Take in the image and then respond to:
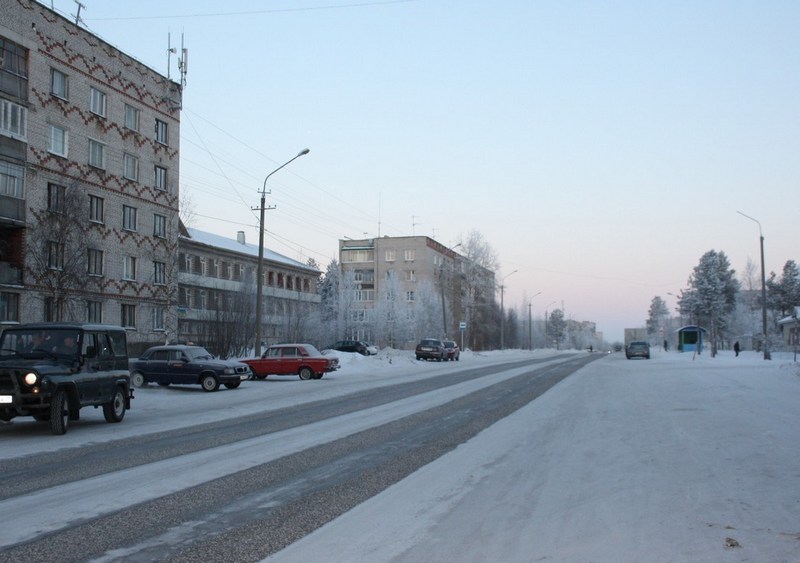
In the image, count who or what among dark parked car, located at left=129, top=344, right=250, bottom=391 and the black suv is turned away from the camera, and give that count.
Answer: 0

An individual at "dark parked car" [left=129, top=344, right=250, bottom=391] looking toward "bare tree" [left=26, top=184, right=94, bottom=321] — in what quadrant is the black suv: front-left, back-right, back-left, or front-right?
back-left

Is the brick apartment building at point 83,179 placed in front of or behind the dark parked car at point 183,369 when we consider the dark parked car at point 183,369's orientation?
behind

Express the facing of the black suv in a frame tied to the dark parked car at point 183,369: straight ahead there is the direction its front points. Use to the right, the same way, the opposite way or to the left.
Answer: to the right

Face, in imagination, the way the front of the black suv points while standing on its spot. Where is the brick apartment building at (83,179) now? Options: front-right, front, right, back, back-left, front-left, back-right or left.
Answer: back-right

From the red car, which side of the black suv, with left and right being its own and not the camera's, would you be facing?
back

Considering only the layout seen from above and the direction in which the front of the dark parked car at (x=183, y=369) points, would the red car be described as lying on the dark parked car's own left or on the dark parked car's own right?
on the dark parked car's own left

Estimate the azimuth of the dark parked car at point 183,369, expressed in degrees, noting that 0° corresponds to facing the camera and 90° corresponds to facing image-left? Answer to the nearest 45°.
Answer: approximately 315°

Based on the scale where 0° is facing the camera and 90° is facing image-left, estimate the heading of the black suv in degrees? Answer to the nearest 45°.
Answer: approximately 45°

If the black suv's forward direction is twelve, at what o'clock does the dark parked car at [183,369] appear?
The dark parked car is roughly at 5 o'clock from the black suv.
